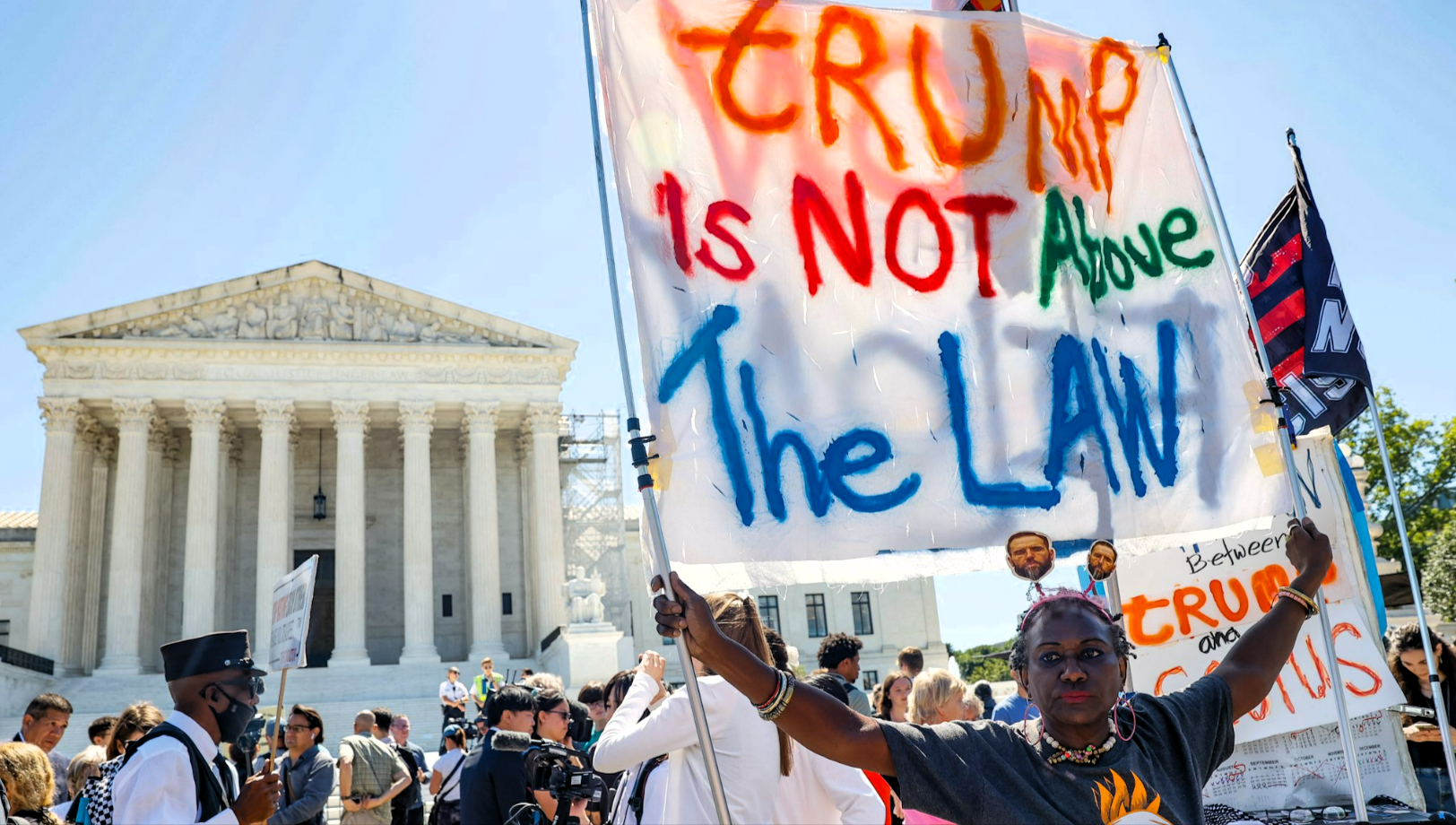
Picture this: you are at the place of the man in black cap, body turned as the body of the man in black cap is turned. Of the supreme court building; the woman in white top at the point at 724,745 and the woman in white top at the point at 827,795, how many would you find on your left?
1

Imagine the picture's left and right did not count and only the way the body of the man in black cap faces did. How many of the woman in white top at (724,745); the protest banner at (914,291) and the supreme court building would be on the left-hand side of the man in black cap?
1

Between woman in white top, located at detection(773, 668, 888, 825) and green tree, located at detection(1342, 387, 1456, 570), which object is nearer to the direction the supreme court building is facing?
the woman in white top

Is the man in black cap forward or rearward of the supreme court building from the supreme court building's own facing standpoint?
forward

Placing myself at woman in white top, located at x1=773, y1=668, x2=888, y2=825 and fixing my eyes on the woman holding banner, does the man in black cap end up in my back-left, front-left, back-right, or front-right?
back-right

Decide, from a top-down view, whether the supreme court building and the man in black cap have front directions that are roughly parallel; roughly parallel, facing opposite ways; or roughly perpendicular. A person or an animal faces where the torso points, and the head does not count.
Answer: roughly perpendicular

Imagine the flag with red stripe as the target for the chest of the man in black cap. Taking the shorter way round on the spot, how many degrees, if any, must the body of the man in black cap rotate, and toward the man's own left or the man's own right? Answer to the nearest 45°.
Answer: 0° — they already face it

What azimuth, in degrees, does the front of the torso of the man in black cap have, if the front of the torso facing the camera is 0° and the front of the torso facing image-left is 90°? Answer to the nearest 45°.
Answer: approximately 270°

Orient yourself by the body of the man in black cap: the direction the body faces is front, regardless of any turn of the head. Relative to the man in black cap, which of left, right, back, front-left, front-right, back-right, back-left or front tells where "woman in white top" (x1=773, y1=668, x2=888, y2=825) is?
front-right
